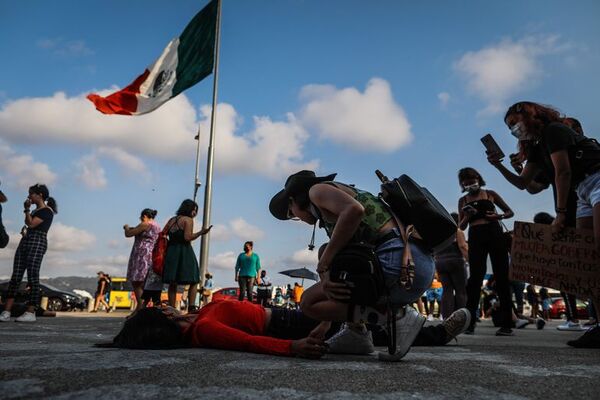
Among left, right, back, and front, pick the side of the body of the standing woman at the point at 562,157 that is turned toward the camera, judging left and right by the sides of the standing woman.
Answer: left

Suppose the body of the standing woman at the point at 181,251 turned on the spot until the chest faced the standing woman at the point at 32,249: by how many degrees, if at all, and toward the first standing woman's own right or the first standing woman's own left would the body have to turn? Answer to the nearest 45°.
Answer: approximately 135° to the first standing woman's own left

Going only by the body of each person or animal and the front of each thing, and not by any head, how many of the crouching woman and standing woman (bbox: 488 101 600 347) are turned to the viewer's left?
2

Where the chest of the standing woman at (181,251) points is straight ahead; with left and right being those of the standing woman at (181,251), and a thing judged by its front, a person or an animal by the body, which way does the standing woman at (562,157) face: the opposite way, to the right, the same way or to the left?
to the left

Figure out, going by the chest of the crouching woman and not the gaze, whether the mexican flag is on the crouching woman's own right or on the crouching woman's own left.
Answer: on the crouching woman's own right

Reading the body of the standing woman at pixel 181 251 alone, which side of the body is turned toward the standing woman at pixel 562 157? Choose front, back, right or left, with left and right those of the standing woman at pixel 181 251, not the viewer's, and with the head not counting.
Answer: right

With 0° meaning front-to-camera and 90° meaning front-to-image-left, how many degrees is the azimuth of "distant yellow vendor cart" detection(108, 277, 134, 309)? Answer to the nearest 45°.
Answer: approximately 0°

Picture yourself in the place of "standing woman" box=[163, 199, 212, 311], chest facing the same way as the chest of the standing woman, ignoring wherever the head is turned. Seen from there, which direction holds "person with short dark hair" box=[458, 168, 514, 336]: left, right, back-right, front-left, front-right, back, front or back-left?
right

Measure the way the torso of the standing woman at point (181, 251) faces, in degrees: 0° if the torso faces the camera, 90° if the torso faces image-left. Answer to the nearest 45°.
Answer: approximately 225°

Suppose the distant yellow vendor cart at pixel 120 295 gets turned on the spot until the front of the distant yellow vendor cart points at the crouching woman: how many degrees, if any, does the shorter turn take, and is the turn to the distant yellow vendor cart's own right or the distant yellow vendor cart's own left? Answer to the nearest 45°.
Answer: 0° — it already faces them

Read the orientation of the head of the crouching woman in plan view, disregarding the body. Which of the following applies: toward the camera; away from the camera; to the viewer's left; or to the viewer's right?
to the viewer's left
